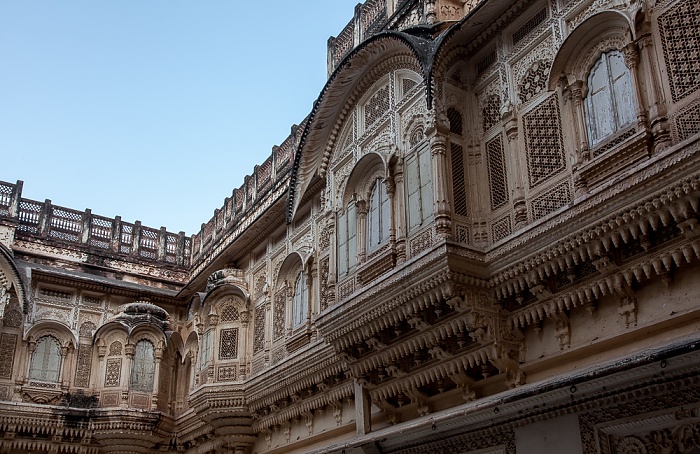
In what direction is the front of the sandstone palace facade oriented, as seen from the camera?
facing the viewer and to the left of the viewer
